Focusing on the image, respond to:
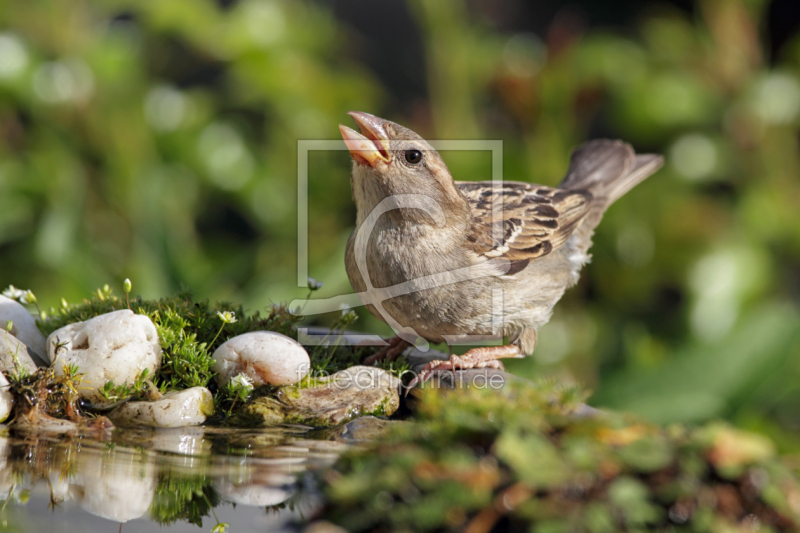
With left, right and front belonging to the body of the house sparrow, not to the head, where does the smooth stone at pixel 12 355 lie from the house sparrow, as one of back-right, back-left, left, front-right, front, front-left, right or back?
front

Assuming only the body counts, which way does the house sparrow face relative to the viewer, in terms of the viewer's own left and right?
facing the viewer and to the left of the viewer

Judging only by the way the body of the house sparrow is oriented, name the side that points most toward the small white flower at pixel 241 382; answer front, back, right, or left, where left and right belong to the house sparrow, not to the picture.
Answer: front

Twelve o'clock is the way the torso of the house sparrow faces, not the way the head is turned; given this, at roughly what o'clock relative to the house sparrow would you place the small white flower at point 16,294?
The small white flower is roughly at 1 o'clock from the house sparrow.

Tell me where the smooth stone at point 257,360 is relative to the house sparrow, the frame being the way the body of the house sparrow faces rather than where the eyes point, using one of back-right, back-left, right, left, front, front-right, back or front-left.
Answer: front

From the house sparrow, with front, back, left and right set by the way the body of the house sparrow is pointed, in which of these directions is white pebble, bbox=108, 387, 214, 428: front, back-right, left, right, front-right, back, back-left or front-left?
front

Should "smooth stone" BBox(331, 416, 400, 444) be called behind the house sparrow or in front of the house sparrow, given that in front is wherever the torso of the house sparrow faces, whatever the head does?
in front

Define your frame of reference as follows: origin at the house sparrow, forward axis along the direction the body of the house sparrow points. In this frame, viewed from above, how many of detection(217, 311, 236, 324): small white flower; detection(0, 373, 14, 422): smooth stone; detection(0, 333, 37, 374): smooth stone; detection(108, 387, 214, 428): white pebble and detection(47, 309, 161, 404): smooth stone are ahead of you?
5

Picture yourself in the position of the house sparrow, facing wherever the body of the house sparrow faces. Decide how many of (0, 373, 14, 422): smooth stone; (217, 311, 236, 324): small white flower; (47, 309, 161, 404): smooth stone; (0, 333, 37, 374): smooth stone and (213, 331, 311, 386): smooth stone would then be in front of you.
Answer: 5

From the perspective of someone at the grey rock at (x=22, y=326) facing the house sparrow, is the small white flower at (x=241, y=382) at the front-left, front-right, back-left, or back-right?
front-right

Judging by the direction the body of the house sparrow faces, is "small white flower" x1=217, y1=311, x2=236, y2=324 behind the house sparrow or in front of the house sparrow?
in front
